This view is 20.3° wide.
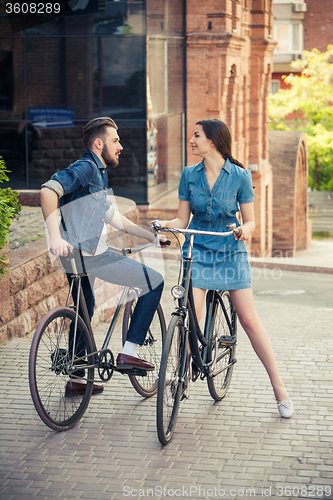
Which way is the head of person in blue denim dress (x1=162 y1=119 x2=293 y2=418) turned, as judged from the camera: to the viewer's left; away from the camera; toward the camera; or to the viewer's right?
to the viewer's left

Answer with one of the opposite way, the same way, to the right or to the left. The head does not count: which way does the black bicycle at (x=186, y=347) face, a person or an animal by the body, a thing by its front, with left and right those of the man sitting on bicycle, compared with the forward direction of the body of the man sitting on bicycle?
to the right

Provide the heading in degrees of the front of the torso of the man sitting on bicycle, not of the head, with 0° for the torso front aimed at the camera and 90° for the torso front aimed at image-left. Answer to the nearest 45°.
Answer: approximately 270°

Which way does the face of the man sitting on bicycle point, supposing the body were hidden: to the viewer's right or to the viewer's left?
to the viewer's right

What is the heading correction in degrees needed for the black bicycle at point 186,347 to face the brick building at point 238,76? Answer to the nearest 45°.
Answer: approximately 180°

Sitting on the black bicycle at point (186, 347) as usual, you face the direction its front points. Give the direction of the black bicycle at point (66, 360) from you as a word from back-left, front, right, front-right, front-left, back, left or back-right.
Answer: right

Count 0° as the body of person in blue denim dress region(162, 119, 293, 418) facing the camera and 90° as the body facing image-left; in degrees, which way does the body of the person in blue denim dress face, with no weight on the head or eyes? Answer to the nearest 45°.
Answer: approximately 0°

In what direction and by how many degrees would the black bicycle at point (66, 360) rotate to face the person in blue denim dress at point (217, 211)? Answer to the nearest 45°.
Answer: approximately 45° to its right

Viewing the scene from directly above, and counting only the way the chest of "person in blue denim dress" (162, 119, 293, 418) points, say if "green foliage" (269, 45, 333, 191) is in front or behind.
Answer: behind

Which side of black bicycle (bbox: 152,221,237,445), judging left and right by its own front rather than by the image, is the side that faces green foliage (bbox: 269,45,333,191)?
back

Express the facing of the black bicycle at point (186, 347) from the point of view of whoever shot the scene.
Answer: facing the viewer

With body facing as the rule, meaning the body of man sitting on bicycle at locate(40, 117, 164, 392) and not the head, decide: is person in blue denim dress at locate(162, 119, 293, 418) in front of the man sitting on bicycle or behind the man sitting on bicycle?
in front

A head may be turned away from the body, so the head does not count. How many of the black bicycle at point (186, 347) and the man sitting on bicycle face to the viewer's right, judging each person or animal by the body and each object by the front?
1
